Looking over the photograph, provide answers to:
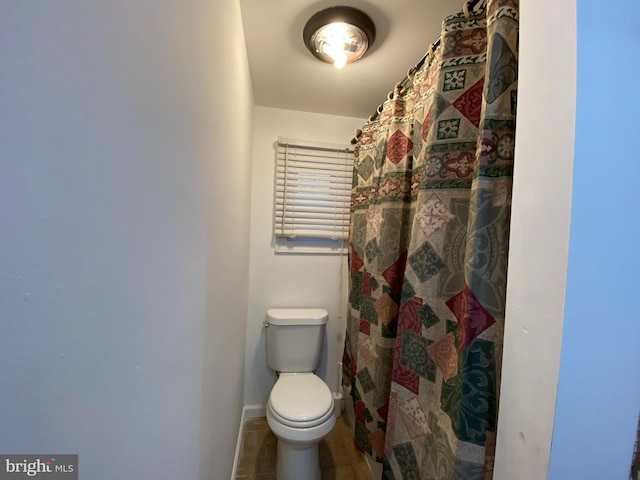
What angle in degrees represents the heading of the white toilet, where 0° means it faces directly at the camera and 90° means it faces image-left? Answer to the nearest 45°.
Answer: approximately 0°

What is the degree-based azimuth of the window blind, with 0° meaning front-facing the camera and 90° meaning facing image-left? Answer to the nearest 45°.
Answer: approximately 0°

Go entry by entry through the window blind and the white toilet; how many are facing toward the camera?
2
